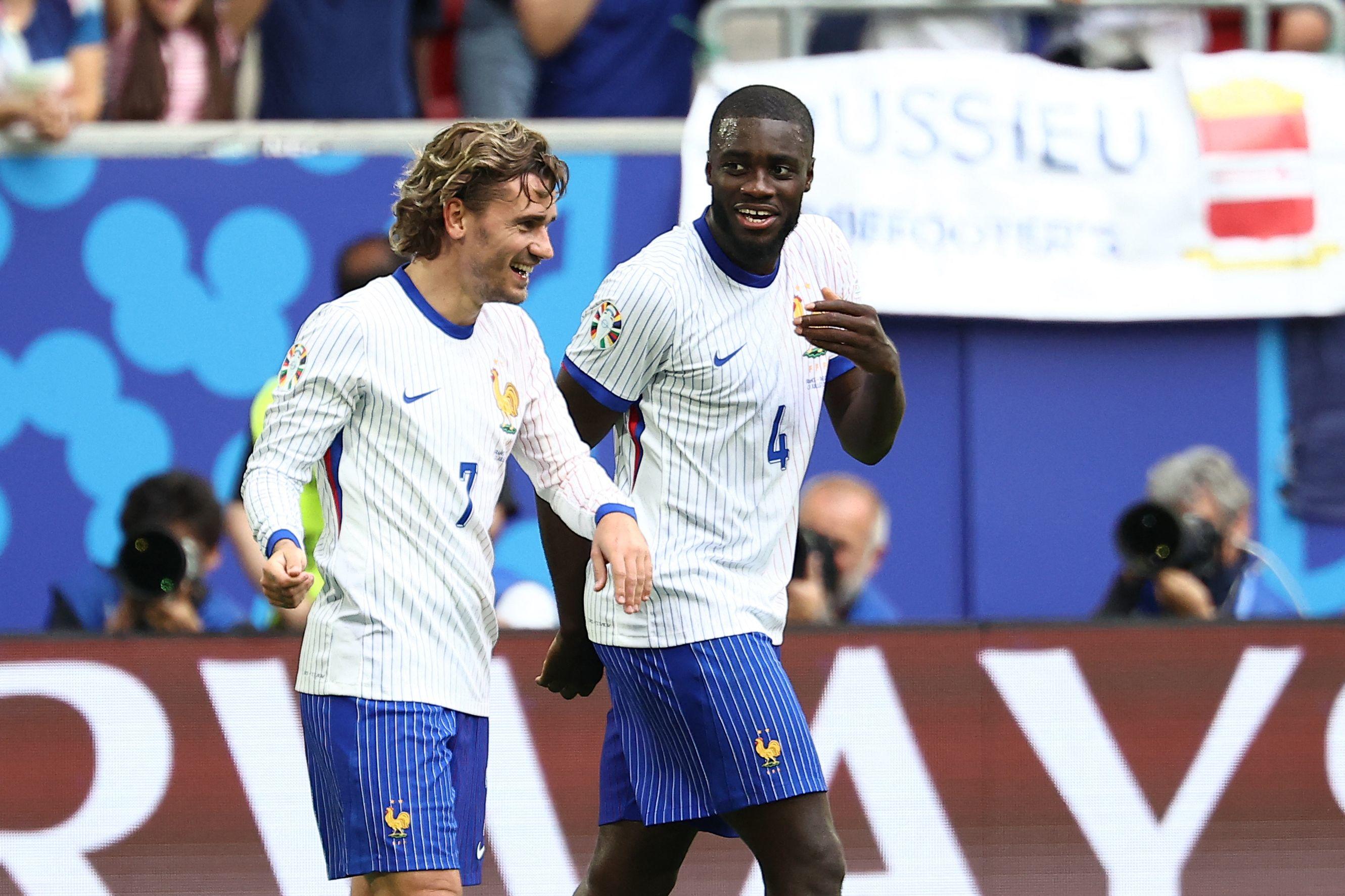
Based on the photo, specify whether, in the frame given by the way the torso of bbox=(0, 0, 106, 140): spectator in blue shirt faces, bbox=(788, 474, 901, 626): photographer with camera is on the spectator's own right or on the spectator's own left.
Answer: on the spectator's own left

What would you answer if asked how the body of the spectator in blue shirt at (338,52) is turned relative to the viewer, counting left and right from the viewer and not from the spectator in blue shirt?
facing the viewer

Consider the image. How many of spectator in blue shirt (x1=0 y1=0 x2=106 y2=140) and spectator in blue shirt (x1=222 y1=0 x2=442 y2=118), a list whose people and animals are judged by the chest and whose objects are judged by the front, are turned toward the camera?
2

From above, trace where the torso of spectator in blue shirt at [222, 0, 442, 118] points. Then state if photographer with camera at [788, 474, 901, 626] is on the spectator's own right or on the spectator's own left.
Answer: on the spectator's own left

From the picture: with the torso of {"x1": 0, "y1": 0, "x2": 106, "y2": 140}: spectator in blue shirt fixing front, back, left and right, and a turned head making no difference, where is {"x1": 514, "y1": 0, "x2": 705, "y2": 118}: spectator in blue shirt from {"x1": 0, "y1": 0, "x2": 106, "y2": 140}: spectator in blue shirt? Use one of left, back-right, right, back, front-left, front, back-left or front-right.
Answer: left

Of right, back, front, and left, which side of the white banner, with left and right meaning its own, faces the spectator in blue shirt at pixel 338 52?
right

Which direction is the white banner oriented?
toward the camera

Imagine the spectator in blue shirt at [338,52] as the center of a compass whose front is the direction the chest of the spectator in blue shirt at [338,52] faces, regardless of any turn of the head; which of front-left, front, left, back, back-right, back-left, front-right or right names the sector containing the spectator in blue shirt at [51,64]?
right

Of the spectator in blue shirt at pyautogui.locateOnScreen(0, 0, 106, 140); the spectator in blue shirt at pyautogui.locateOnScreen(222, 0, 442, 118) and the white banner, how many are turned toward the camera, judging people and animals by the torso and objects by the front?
3

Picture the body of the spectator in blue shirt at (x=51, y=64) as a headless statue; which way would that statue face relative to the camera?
toward the camera
